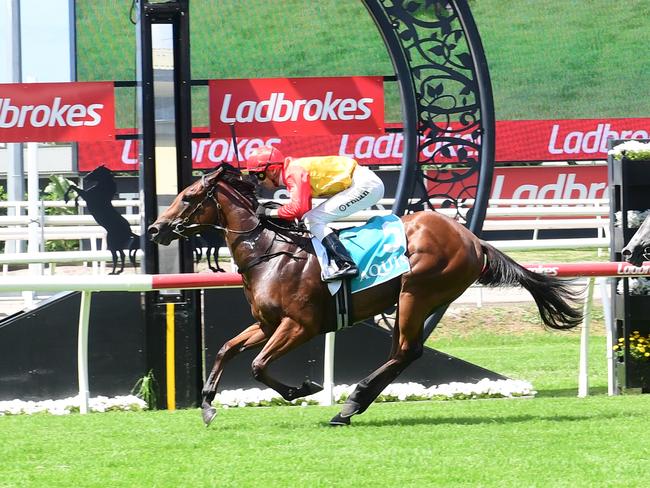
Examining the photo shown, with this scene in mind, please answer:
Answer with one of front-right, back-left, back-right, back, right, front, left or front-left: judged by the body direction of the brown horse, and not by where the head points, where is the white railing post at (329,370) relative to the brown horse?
right

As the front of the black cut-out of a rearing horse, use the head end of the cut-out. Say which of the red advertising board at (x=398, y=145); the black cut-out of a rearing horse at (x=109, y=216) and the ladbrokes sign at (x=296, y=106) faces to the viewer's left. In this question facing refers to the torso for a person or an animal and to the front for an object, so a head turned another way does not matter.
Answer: the black cut-out of a rearing horse

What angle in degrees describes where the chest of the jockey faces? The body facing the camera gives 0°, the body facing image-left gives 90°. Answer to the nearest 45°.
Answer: approximately 90°

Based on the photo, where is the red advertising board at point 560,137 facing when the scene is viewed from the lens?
facing the viewer

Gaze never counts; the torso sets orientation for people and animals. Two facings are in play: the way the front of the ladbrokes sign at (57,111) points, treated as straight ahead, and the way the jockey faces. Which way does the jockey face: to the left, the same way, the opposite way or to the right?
to the right

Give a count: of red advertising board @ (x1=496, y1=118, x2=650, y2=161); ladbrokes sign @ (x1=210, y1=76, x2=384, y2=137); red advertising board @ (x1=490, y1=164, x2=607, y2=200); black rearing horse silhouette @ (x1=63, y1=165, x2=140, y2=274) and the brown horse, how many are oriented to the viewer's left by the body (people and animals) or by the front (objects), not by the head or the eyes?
2

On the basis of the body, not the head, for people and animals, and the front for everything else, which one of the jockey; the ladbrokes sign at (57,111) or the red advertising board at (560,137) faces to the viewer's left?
the jockey

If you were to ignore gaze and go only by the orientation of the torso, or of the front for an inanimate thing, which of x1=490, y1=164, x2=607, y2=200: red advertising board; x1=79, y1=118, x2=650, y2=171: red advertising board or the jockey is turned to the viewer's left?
the jockey

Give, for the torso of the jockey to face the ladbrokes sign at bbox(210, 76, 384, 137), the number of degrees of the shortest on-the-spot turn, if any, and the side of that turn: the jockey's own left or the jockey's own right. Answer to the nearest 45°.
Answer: approximately 90° to the jockey's own right

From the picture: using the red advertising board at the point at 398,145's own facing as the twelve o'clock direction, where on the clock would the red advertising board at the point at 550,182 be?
the red advertising board at the point at 550,182 is roughly at 9 o'clock from the red advertising board at the point at 398,145.

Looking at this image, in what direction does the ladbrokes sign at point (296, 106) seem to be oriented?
toward the camera

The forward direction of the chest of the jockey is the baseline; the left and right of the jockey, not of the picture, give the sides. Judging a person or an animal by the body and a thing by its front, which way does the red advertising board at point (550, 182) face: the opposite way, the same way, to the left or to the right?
to the left
